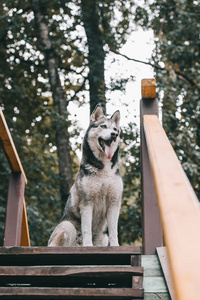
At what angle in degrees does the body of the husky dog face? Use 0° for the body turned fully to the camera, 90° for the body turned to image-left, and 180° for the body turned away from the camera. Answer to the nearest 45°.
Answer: approximately 315°

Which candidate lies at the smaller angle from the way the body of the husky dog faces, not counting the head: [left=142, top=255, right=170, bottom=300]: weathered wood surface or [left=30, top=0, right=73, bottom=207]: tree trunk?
the weathered wood surface

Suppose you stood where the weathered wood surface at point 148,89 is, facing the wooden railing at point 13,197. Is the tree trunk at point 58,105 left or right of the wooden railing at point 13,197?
right

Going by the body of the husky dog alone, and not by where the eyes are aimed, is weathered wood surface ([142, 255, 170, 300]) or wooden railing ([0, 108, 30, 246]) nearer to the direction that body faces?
the weathered wood surface

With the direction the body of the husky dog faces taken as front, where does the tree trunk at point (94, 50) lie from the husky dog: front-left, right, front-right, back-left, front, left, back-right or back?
back-left
